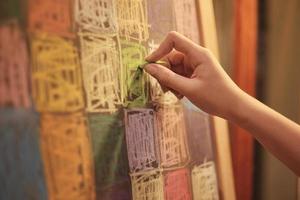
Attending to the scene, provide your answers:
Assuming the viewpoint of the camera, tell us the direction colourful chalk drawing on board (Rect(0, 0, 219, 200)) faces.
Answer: facing the viewer and to the right of the viewer

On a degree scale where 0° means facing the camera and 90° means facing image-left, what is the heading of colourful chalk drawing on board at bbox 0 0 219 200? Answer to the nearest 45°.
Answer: approximately 315°
